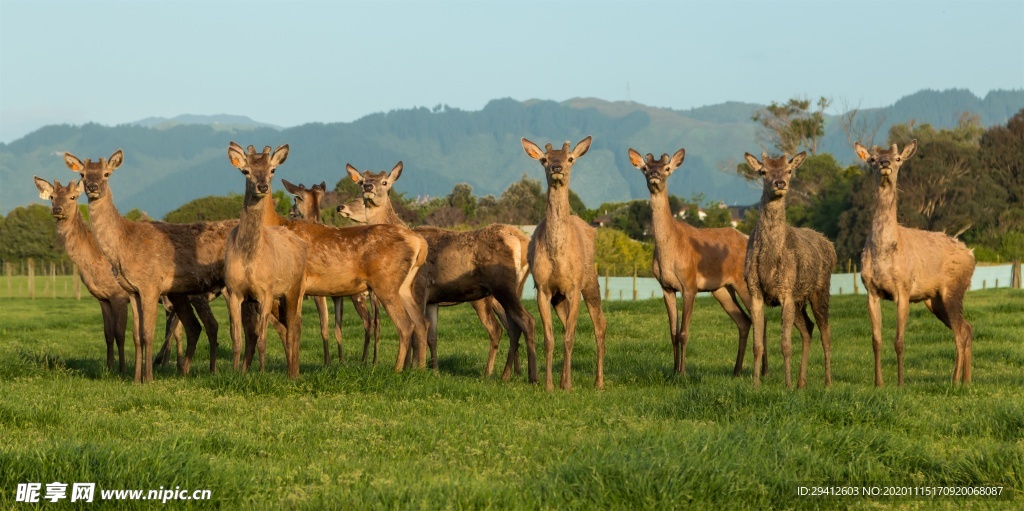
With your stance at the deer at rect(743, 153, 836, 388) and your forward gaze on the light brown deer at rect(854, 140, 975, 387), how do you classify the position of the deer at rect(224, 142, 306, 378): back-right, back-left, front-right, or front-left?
back-left

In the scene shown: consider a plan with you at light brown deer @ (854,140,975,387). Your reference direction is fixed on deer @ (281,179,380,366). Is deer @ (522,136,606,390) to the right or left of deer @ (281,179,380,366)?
left

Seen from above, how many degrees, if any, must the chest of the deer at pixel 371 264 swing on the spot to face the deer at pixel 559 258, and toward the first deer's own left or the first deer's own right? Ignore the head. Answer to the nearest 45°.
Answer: approximately 135° to the first deer's own left

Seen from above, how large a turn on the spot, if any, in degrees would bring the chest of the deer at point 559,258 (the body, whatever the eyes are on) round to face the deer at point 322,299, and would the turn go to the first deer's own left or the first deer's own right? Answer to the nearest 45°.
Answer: approximately 135° to the first deer's own right

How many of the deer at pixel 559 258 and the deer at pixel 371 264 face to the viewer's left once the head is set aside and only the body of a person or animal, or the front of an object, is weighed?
1

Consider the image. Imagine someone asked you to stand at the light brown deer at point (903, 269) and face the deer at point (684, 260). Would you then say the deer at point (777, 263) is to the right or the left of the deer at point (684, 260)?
left

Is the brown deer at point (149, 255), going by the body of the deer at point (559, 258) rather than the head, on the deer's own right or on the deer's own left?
on the deer's own right

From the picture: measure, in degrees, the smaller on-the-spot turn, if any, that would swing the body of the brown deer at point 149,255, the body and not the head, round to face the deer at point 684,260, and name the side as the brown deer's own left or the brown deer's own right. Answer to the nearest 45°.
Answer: approximately 135° to the brown deer's own left

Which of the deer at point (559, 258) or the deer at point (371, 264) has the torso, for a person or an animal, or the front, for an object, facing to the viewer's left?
the deer at point (371, 264)

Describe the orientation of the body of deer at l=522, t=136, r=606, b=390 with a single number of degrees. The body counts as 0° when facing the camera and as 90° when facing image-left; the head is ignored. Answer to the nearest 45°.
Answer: approximately 0°

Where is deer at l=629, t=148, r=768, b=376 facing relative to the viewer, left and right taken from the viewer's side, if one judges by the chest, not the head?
facing the viewer and to the left of the viewer

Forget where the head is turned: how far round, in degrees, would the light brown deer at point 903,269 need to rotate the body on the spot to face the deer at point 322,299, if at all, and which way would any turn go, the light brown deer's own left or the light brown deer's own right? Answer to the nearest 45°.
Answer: approximately 45° to the light brown deer's own right

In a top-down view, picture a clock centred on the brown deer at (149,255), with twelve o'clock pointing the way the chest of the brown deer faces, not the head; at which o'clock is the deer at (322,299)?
The deer is roughly at 6 o'clock from the brown deer.

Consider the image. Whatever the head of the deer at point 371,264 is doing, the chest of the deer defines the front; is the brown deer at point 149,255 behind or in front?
in front
